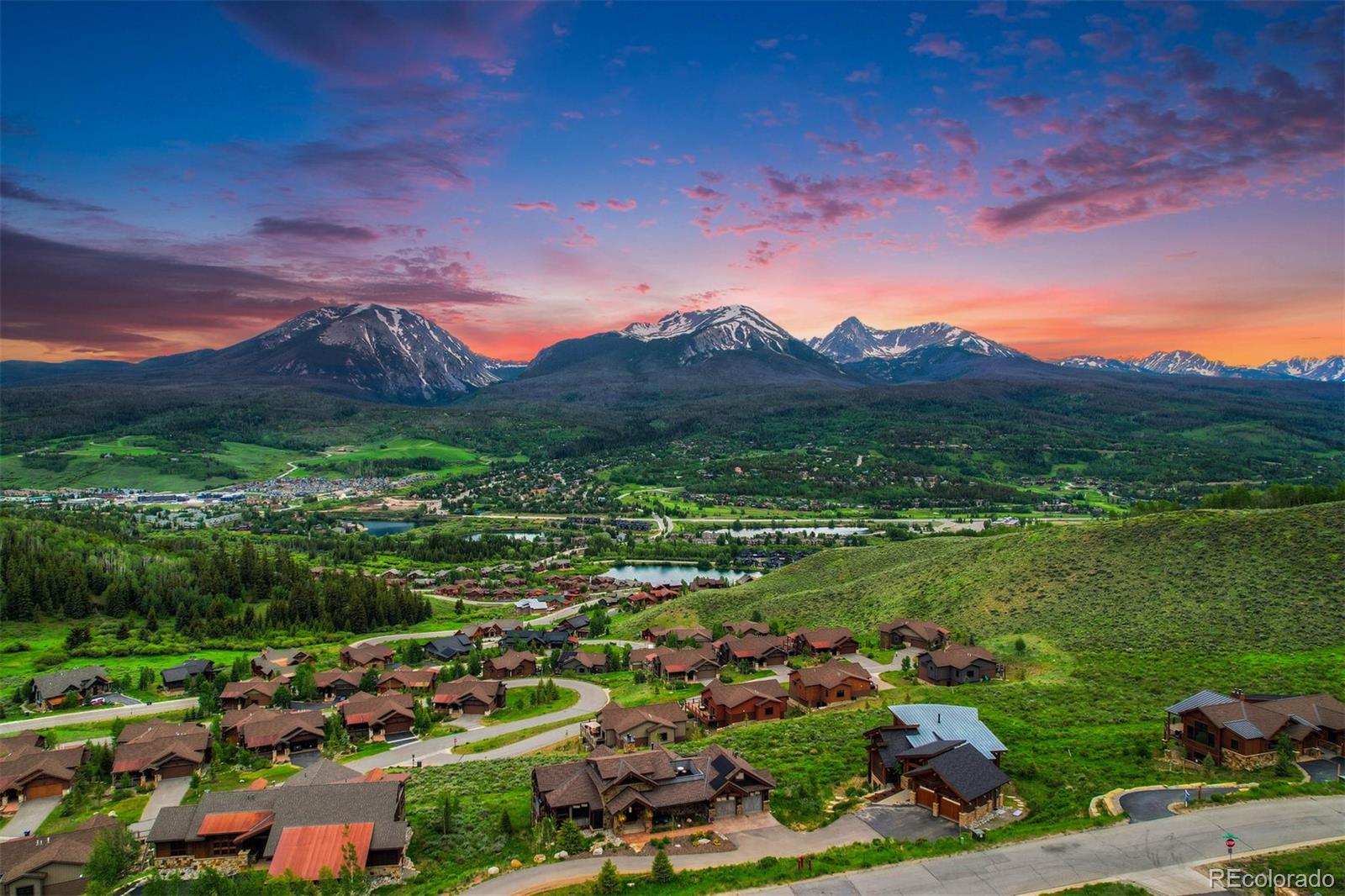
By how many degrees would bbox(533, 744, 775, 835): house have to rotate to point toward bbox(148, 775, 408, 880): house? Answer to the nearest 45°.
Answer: approximately 90° to its right

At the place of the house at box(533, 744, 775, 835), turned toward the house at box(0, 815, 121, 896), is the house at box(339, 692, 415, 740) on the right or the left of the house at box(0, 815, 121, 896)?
right

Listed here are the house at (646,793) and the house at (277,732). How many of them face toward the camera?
2

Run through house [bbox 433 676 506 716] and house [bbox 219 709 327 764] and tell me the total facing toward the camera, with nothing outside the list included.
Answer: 2

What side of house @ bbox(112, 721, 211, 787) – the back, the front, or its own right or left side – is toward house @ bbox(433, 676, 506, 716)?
left
